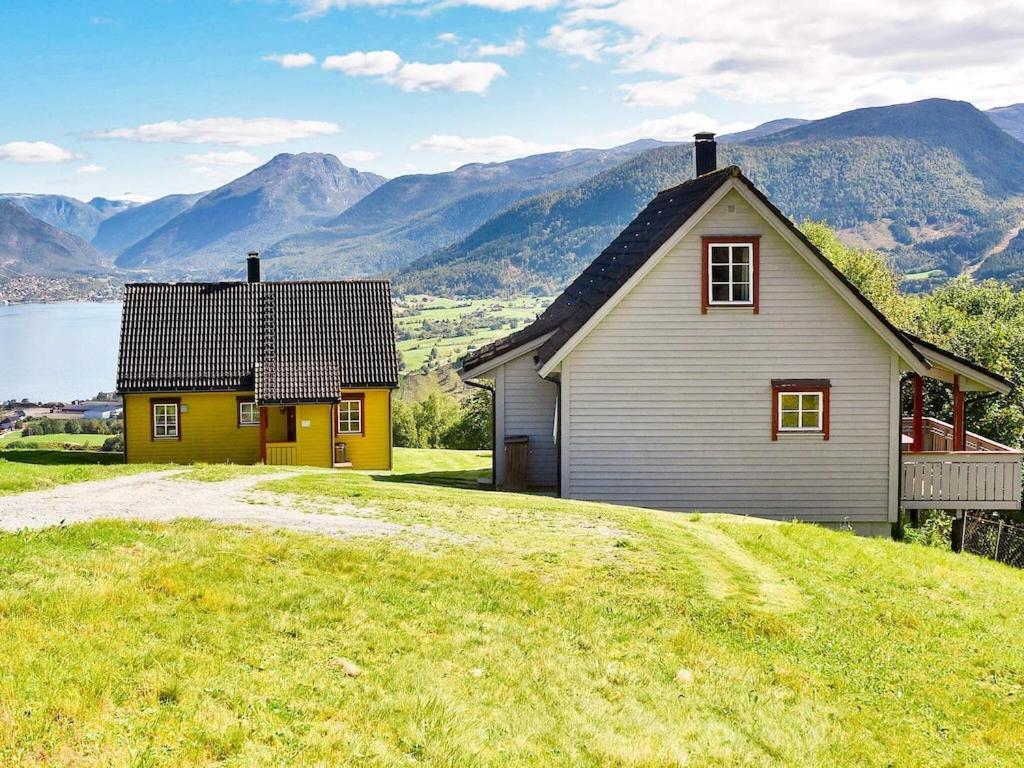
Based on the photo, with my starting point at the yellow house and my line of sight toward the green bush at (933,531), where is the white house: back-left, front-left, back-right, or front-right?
front-right

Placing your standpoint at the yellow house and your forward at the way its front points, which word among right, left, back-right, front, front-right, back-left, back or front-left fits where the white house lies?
front-left

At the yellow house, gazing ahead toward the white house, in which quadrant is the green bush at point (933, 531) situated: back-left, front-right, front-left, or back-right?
front-left

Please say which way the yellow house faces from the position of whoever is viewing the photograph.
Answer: facing the viewer

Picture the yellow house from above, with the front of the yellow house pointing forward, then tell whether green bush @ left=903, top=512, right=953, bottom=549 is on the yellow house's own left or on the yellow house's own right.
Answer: on the yellow house's own left
